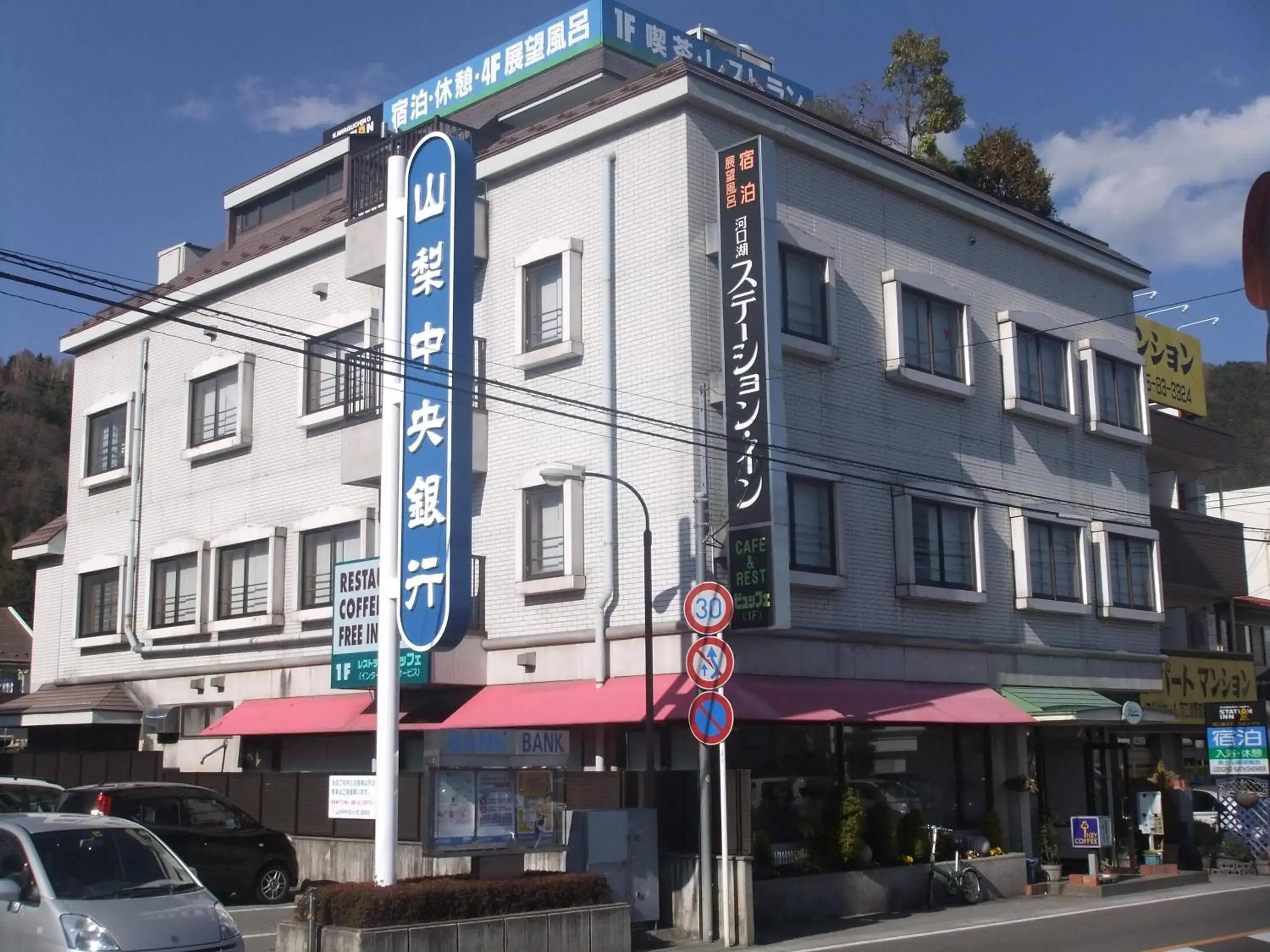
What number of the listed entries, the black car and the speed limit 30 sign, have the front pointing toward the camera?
1

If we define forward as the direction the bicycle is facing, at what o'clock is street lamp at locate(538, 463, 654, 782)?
The street lamp is roughly at 12 o'clock from the bicycle.

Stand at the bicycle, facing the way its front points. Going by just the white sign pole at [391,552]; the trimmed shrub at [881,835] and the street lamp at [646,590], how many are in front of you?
3

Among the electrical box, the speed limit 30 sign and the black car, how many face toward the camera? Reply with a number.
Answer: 2

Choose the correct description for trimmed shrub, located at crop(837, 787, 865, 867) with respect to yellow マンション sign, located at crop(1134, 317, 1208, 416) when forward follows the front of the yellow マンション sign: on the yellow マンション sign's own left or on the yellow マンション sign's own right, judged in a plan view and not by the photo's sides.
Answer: on the yellow マンション sign's own right

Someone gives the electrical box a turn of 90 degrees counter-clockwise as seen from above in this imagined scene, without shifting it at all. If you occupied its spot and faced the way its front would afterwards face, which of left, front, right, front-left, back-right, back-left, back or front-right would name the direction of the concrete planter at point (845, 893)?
front-left

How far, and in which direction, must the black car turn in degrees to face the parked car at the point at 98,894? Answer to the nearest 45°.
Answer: approximately 135° to its right

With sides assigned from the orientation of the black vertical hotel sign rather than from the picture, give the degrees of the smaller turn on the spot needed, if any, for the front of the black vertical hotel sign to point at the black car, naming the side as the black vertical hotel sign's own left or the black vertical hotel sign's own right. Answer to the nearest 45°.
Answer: approximately 45° to the black vertical hotel sign's own right

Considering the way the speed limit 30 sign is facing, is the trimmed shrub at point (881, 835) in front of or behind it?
behind

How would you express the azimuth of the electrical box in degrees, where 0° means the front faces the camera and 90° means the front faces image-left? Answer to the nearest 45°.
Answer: approximately 0°

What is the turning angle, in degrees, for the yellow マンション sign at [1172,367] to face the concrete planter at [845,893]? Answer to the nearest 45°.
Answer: approximately 45° to its right
